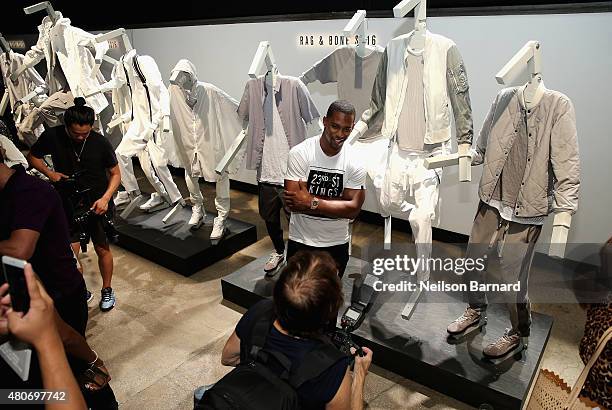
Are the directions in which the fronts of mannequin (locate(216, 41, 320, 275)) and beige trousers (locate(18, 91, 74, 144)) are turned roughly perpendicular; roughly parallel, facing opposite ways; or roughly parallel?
roughly parallel

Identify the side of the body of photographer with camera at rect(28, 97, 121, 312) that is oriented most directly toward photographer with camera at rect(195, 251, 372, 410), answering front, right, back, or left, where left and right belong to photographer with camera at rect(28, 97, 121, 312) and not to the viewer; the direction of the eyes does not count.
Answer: front

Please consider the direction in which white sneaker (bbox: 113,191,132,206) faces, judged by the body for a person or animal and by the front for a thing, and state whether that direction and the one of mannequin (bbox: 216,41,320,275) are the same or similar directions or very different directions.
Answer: same or similar directions

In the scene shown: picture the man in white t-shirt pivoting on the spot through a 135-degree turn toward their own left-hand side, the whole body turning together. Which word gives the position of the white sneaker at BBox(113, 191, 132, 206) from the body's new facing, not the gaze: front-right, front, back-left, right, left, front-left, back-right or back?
left

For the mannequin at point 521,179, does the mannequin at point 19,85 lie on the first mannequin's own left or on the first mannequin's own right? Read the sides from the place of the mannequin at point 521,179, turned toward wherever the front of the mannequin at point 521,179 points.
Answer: on the first mannequin's own right

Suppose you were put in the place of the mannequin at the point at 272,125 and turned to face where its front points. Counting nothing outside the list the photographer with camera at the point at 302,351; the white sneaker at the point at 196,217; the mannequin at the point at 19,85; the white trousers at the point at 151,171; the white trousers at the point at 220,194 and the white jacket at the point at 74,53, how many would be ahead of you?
1

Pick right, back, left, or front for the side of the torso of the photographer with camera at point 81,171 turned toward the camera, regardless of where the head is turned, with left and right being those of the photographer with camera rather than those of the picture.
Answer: front

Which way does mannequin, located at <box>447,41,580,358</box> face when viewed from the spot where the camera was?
facing the viewer and to the left of the viewer

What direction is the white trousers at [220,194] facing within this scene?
toward the camera

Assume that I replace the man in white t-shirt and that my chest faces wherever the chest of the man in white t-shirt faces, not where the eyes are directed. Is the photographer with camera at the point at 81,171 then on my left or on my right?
on my right

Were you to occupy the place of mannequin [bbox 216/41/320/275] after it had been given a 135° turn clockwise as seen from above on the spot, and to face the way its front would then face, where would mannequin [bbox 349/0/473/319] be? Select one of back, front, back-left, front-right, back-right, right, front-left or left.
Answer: back

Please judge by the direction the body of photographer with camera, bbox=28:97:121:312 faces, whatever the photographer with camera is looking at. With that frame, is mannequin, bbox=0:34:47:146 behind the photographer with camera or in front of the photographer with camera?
behind

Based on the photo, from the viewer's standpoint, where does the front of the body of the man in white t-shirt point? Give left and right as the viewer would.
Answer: facing the viewer

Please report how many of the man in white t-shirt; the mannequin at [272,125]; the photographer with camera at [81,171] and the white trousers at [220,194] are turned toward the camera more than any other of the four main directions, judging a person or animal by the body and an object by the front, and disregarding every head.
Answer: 4
